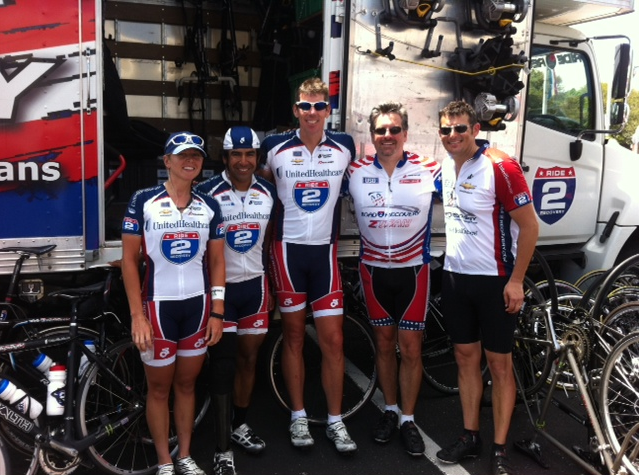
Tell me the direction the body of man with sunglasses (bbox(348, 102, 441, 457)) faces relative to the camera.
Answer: toward the camera

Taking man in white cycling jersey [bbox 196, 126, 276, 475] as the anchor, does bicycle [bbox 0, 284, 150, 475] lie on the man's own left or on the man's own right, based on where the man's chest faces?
on the man's own right

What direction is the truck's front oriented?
to the viewer's right

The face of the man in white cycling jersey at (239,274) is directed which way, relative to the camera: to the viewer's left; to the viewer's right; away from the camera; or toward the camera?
toward the camera

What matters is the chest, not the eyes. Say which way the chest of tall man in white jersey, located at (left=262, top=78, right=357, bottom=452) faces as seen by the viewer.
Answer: toward the camera

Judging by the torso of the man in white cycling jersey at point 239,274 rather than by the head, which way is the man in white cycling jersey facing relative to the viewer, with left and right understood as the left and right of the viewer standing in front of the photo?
facing the viewer

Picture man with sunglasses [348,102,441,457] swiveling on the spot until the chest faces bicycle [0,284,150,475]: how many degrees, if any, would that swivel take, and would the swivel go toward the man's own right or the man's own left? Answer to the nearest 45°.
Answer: approximately 45° to the man's own right

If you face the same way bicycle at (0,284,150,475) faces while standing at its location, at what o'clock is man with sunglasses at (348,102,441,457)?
The man with sunglasses is roughly at 6 o'clock from the bicycle.

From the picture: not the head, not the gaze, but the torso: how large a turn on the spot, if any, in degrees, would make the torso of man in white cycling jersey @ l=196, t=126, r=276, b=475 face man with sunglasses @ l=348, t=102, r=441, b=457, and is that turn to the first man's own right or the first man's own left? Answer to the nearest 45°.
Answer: approximately 90° to the first man's own left

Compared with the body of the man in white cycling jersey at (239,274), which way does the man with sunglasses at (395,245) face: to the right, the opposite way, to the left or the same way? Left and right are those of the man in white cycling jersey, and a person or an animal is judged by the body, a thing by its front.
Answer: the same way

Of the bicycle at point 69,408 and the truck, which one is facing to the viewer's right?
the truck

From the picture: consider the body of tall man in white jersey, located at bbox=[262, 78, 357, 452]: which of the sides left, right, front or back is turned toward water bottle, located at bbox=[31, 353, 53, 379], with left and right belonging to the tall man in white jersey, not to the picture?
right

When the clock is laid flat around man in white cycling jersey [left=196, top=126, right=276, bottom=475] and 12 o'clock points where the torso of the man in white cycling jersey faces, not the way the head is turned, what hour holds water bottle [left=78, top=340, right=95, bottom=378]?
The water bottle is roughly at 3 o'clock from the man in white cycling jersey.

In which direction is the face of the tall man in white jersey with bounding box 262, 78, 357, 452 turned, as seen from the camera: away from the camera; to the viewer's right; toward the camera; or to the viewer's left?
toward the camera
